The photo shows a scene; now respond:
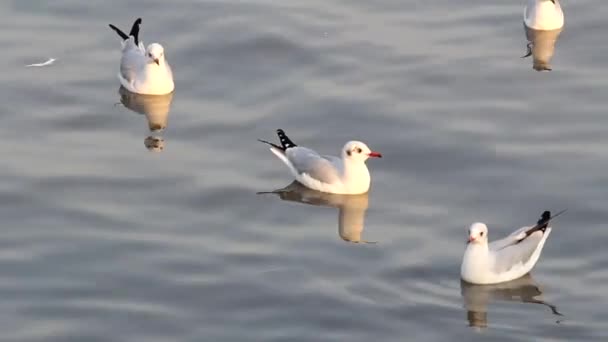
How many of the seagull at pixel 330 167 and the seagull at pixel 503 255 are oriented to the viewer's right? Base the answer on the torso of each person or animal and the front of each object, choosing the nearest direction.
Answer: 1

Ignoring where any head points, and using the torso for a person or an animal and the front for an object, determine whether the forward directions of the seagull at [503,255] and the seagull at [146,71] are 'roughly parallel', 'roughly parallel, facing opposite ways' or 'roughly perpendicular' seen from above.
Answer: roughly perpendicular

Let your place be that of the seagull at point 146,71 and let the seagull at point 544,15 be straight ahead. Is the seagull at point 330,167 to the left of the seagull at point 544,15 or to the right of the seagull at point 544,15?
right

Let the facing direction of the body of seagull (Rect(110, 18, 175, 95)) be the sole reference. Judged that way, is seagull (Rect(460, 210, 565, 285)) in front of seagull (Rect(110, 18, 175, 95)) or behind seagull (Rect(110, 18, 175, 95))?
in front

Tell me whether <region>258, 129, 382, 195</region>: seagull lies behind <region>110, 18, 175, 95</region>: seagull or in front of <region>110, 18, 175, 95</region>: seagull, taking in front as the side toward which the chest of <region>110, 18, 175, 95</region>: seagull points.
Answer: in front

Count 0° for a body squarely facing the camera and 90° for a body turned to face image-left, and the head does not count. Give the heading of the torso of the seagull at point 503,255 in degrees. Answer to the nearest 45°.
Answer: approximately 45°

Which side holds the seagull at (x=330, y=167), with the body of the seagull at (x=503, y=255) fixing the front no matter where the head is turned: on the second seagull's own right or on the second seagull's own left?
on the second seagull's own right

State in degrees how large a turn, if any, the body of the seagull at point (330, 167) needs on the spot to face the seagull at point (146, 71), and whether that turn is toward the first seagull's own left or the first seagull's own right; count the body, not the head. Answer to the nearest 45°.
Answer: approximately 135° to the first seagull's own left

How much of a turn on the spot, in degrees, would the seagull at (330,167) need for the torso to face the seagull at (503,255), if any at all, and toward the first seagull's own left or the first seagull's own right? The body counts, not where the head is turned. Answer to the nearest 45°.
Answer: approximately 45° to the first seagull's own right

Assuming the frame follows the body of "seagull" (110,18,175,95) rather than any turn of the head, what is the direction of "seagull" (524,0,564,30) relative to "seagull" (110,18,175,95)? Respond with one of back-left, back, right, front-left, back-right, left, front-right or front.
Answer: front-left

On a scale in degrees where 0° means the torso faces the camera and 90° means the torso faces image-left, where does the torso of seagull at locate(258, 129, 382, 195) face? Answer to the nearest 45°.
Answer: approximately 270°

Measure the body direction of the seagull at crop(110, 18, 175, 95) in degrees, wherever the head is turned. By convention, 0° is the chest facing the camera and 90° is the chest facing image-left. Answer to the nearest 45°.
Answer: approximately 315°

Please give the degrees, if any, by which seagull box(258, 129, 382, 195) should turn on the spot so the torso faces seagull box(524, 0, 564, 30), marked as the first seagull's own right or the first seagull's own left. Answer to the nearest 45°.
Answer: approximately 45° to the first seagull's own left
